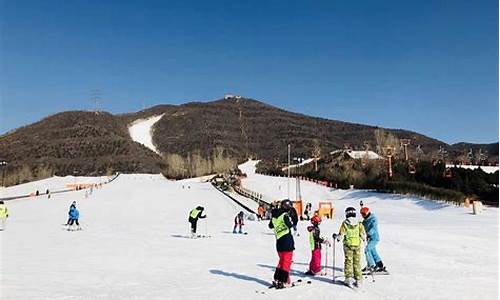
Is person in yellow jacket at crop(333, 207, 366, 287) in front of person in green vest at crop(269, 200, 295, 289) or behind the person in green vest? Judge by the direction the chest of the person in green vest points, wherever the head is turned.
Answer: in front

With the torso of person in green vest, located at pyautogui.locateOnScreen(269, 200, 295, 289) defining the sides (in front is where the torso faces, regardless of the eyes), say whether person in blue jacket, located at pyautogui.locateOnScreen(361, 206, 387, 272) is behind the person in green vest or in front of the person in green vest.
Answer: in front

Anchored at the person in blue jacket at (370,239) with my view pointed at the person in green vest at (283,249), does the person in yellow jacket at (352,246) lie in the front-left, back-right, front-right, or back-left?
front-left

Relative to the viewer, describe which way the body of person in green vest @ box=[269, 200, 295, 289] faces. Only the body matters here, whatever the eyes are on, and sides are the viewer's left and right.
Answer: facing away from the viewer and to the right of the viewer

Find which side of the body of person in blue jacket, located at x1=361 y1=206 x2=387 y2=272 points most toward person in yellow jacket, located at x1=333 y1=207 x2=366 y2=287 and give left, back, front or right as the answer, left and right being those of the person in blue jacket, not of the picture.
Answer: left

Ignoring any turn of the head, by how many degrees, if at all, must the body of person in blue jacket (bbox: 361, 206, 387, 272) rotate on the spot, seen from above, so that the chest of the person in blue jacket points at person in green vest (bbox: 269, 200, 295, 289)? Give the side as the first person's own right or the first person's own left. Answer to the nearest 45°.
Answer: approximately 45° to the first person's own left

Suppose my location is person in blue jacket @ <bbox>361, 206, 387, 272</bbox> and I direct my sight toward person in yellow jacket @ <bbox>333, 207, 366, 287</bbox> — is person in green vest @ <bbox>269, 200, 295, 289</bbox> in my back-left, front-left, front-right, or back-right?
front-right

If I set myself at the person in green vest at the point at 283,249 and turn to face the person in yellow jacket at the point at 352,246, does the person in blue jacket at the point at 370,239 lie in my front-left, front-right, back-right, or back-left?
front-left

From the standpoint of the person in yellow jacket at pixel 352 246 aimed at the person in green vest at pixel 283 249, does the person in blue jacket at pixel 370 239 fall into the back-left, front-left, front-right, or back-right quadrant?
back-right
